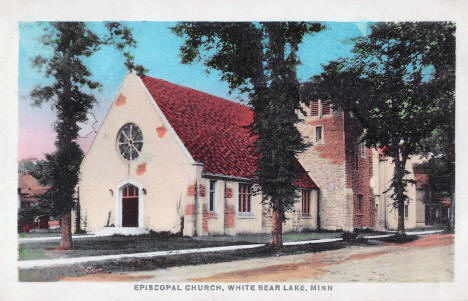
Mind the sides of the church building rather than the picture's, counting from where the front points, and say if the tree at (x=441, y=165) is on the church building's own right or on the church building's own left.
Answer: on the church building's own left

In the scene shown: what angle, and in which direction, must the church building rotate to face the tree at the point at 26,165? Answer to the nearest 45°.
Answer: approximately 90° to its right

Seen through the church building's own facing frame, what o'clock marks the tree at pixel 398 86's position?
The tree is roughly at 8 o'clock from the church building.

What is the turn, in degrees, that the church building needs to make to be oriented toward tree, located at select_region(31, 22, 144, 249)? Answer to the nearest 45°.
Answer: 0° — it already faces it

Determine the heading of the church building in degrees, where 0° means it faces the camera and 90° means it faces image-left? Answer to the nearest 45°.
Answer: approximately 45°
